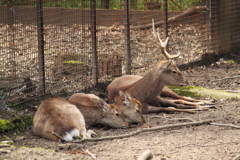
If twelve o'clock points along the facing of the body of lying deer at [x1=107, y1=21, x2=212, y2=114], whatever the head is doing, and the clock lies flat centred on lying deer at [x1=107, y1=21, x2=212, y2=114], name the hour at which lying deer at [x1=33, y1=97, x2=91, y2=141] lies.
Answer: lying deer at [x1=33, y1=97, x2=91, y2=141] is roughly at 4 o'clock from lying deer at [x1=107, y1=21, x2=212, y2=114].

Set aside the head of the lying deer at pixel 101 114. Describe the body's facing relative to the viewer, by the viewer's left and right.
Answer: facing to the right of the viewer

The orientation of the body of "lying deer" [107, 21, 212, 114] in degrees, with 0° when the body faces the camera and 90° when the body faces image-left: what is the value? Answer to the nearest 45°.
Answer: approximately 270°

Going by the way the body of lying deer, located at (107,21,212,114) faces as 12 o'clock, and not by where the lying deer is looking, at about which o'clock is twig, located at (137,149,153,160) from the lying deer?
The twig is roughly at 3 o'clock from the lying deer.

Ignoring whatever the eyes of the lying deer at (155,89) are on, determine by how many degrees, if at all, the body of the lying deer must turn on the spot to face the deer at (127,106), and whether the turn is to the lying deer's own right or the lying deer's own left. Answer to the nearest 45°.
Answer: approximately 135° to the lying deer's own right
